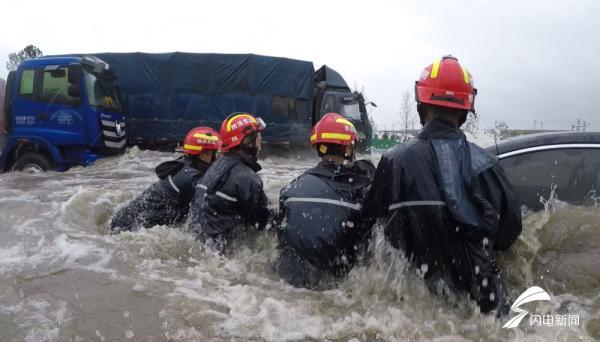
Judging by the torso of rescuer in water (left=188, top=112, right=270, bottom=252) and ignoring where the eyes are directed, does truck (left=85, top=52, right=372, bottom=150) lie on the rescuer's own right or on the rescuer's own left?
on the rescuer's own left

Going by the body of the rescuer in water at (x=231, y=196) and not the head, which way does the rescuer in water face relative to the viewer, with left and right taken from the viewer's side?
facing away from the viewer and to the right of the viewer

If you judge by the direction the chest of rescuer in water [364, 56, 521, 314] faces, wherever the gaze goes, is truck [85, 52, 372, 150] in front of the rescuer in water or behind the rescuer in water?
in front

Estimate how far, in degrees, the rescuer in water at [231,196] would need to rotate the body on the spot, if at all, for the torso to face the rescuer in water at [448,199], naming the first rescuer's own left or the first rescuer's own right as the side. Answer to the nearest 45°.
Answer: approximately 90° to the first rescuer's own right

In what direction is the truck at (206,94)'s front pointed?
to the viewer's right

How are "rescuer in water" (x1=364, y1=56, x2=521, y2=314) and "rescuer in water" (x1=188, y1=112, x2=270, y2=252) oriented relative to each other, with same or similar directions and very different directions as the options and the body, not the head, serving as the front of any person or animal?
same or similar directions

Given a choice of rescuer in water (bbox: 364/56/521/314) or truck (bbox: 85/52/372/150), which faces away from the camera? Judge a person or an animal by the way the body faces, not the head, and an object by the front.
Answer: the rescuer in water

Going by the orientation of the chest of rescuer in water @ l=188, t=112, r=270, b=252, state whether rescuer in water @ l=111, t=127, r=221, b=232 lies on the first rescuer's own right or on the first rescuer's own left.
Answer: on the first rescuer's own left

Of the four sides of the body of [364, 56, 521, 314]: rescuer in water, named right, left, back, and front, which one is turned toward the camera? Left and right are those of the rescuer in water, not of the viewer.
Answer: back

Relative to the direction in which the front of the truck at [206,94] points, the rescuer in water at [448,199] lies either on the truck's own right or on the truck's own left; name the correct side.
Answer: on the truck's own right

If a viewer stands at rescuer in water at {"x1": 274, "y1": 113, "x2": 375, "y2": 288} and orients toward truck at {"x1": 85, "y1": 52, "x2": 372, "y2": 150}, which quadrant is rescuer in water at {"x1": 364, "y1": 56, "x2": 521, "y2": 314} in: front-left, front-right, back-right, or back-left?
back-right

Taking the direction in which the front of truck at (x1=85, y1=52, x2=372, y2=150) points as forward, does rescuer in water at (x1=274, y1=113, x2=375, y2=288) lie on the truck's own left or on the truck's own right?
on the truck's own right

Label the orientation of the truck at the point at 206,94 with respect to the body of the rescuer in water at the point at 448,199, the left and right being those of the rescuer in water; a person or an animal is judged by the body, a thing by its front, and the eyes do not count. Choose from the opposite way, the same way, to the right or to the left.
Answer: to the right

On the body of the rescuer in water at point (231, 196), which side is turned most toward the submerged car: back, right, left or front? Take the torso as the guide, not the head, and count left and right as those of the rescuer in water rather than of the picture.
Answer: right

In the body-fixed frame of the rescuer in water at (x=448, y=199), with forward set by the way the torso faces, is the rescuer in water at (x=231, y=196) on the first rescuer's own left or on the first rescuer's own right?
on the first rescuer's own left

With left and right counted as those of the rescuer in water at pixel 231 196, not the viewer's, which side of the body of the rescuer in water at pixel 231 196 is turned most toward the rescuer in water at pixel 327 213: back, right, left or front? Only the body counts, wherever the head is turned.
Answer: right
